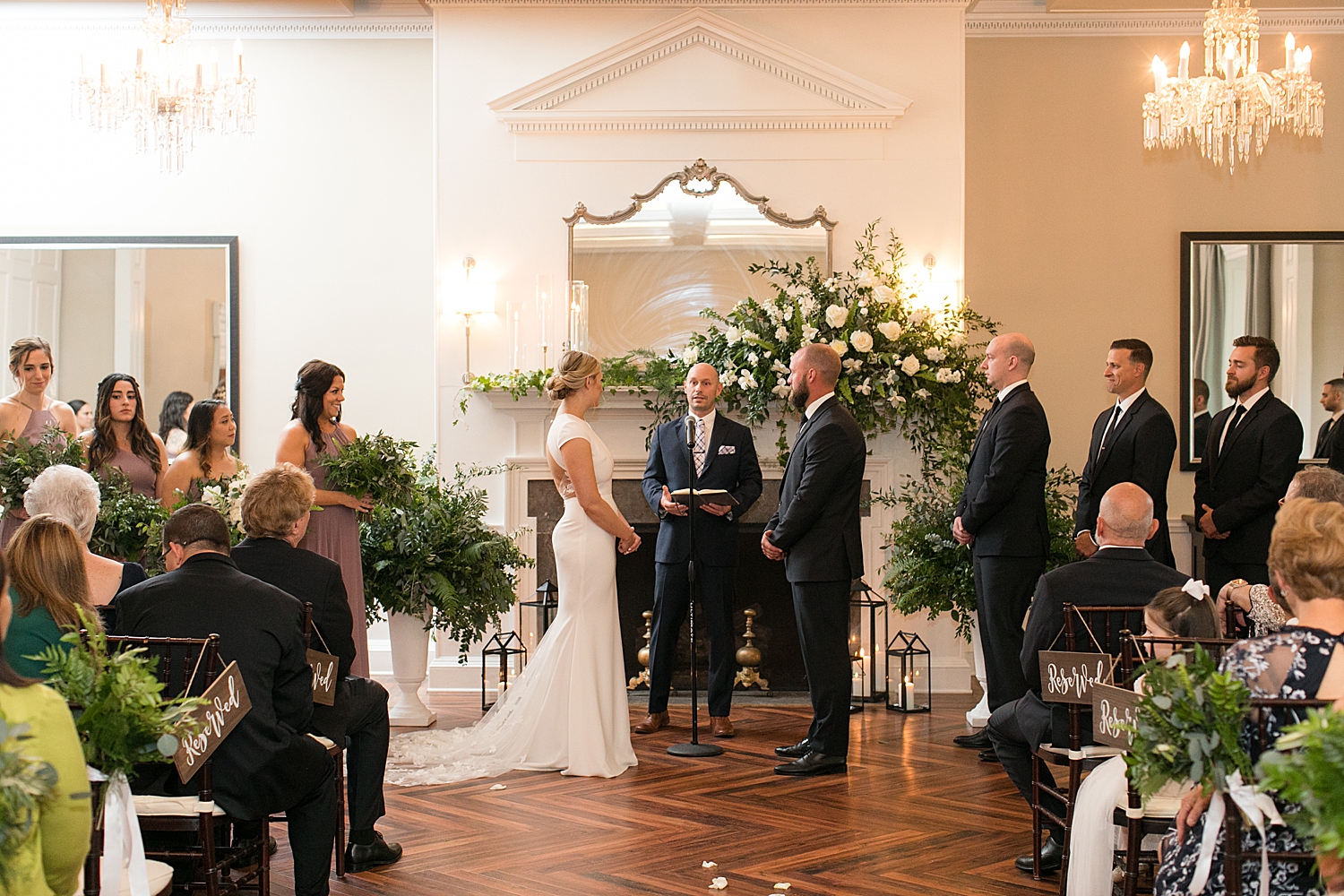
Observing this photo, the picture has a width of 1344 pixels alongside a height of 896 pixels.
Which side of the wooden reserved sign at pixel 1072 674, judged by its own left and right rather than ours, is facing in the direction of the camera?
front

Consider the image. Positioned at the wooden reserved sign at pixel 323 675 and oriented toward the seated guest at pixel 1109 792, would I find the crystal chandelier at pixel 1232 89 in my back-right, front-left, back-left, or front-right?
front-left

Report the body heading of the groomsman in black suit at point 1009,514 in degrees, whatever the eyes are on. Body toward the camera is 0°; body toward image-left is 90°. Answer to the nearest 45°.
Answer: approximately 90°

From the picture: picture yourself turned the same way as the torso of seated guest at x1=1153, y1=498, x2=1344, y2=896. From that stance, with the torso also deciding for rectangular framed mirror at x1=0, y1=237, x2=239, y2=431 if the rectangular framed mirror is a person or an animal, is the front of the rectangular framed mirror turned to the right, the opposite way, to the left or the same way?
the opposite way

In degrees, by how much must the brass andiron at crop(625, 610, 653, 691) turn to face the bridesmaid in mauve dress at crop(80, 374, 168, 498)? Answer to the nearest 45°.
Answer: approximately 45° to its right

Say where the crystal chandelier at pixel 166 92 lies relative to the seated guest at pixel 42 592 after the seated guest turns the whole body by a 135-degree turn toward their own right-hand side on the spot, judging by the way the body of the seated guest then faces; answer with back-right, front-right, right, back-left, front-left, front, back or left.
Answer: back

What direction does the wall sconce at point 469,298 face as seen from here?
toward the camera

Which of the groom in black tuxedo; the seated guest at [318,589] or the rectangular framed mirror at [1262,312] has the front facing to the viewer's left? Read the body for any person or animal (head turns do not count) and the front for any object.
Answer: the groom in black tuxedo

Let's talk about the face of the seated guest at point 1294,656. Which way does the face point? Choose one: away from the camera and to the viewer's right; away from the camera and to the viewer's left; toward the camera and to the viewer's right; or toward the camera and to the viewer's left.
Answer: away from the camera and to the viewer's left

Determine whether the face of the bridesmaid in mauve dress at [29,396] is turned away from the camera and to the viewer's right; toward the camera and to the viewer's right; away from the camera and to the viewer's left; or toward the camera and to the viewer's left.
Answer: toward the camera and to the viewer's right

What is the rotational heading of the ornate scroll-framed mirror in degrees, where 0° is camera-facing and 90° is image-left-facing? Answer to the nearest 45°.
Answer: approximately 0°

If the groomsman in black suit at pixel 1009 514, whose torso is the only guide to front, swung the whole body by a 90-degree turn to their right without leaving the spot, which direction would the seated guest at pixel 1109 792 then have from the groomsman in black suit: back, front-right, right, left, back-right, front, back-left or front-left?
back

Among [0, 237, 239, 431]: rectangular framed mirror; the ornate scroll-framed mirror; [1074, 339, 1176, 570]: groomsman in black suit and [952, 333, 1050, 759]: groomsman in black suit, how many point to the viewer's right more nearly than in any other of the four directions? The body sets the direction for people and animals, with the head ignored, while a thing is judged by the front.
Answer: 0

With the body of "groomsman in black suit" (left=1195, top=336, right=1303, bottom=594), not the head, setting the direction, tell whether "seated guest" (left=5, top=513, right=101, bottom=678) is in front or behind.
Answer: in front

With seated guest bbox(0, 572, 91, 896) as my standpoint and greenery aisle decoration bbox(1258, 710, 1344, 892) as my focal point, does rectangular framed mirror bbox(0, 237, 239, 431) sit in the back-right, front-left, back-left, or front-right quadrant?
back-left
